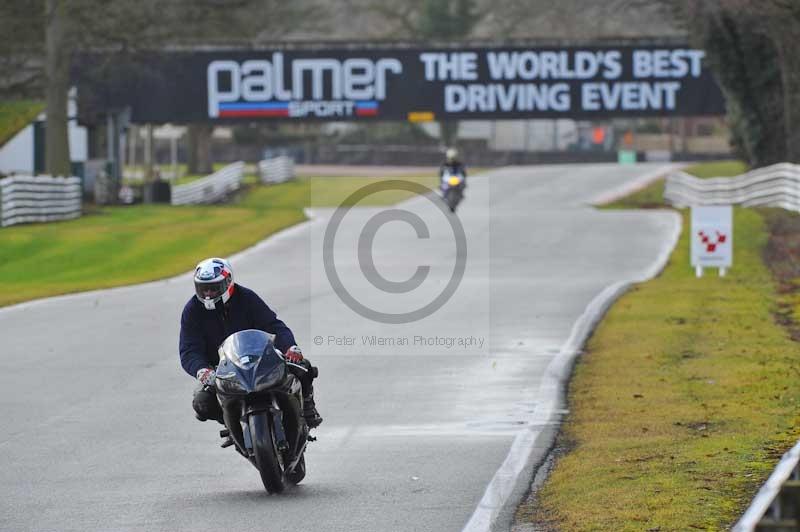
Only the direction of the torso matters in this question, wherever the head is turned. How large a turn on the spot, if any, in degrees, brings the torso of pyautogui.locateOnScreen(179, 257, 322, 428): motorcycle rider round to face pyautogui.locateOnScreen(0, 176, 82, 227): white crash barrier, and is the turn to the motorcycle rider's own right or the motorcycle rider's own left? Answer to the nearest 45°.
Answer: approximately 180°

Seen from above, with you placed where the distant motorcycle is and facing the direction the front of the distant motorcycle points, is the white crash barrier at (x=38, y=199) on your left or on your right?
on your right

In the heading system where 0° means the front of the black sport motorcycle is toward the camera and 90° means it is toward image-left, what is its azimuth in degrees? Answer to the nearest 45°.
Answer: approximately 0°

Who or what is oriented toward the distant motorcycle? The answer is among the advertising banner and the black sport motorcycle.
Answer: the advertising banner

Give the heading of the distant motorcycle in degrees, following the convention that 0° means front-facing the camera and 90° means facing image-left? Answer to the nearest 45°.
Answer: approximately 0°

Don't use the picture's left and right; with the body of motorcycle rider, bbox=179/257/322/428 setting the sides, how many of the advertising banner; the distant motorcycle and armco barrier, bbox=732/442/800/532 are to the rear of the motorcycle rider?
2

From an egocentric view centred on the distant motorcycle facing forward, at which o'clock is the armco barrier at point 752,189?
The armco barrier is roughly at 8 o'clock from the distant motorcycle.

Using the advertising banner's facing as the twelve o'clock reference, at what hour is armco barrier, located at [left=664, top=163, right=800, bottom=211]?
The armco barrier is roughly at 10 o'clock from the advertising banner.
